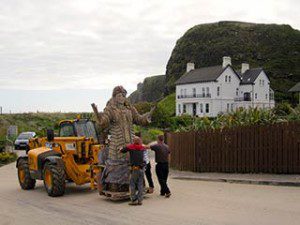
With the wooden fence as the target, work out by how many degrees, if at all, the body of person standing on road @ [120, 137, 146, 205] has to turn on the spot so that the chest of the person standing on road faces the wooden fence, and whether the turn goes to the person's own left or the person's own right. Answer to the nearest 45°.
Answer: approximately 45° to the person's own right

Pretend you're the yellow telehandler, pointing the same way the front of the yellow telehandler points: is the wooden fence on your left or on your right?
on your left

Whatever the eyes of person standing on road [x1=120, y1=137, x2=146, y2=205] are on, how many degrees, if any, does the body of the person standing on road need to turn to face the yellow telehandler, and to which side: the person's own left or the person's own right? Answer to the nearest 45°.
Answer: approximately 45° to the person's own left

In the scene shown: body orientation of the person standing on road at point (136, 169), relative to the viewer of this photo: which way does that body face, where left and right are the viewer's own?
facing away from the viewer

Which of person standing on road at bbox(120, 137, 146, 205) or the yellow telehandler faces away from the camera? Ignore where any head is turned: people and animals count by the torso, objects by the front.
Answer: the person standing on road

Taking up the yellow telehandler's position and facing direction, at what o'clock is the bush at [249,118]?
The bush is roughly at 10 o'clock from the yellow telehandler.

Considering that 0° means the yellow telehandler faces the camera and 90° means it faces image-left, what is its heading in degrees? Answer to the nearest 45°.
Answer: approximately 315°

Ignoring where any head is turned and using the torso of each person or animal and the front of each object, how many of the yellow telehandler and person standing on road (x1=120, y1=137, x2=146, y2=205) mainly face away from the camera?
1
